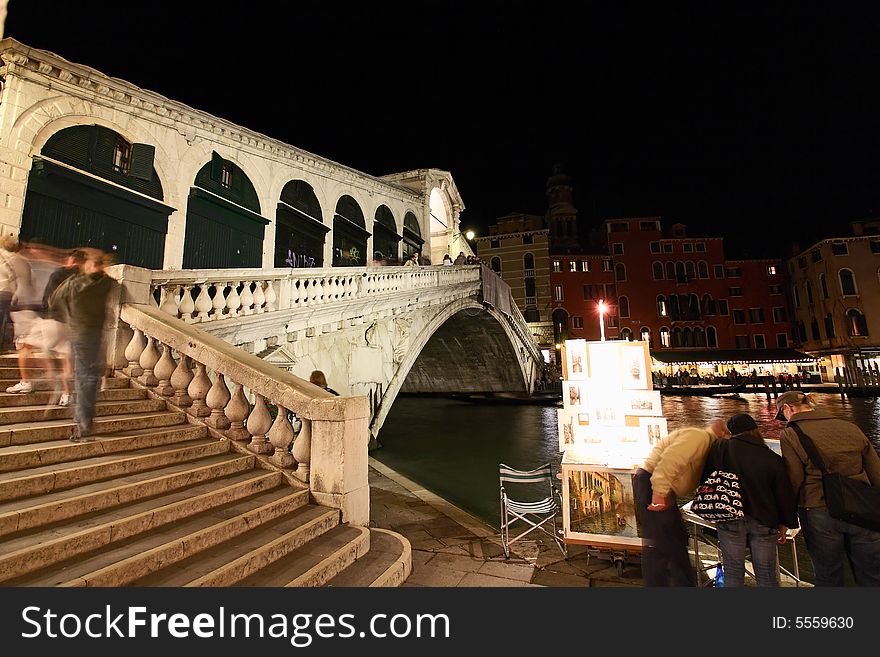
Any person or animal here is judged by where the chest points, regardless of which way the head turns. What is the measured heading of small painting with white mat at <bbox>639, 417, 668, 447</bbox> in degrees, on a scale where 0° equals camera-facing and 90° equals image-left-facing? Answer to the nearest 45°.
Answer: approximately 0°

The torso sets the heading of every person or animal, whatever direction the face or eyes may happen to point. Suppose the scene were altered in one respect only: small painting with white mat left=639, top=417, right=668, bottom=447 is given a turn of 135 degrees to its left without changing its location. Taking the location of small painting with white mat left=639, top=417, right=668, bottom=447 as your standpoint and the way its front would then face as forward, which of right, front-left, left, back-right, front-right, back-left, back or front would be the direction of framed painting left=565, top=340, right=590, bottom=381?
back-left

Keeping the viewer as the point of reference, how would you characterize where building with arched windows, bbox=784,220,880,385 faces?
facing the viewer and to the left of the viewer

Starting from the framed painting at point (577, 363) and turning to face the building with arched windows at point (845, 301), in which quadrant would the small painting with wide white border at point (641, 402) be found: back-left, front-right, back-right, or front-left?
front-right

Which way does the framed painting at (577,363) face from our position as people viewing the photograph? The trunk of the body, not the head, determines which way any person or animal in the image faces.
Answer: facing the viewer

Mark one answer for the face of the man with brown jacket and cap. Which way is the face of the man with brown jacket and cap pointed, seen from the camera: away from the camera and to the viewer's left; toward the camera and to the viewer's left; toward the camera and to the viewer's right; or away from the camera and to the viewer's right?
away from the camera and to the viewer's left

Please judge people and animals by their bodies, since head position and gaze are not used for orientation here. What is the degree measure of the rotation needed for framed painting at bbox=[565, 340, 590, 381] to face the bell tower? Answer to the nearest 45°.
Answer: approximately 180°

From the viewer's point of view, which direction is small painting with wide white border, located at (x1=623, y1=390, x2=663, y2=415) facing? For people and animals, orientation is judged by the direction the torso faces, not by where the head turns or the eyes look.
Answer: toward the camera

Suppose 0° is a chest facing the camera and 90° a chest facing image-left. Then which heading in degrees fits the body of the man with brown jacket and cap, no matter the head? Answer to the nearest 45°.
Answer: approximately 135°

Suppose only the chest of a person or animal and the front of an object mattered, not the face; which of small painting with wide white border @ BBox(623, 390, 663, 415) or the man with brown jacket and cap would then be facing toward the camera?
the small painting with wide white border

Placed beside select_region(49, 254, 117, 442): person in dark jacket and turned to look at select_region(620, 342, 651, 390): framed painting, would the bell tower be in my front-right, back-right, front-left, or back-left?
front-left

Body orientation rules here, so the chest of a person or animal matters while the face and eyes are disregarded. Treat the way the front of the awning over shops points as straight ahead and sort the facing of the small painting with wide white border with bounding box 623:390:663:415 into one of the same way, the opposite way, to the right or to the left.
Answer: the same way

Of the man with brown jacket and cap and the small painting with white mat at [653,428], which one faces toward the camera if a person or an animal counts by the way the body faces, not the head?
the small painting with white mat
